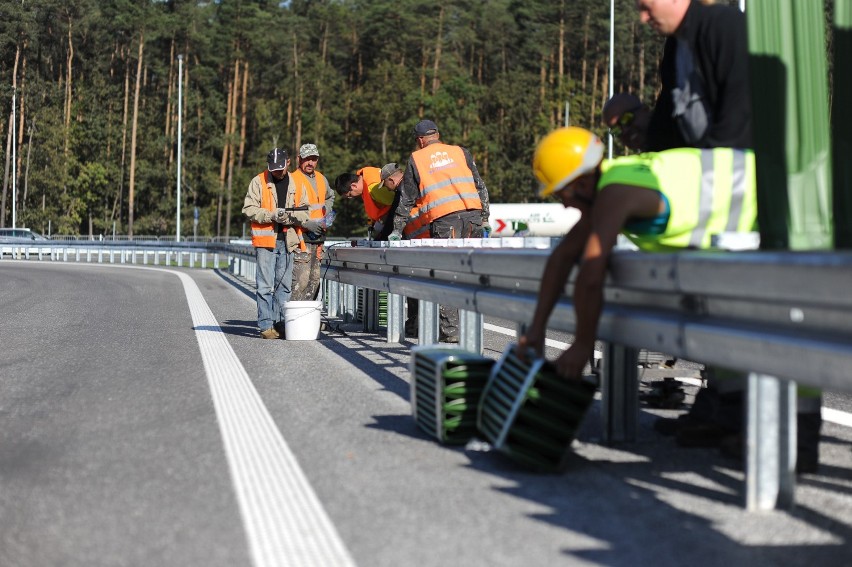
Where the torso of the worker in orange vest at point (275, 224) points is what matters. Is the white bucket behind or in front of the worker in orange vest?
in front

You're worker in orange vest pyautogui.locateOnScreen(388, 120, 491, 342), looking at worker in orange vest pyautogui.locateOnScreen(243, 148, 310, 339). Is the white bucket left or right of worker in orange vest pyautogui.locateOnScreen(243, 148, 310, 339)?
left

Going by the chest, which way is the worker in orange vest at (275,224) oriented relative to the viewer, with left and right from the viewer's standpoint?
facing the viewer and to the right of the viewer

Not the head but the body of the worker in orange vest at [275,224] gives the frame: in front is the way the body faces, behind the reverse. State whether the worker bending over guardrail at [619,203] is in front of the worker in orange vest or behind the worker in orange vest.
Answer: in front
